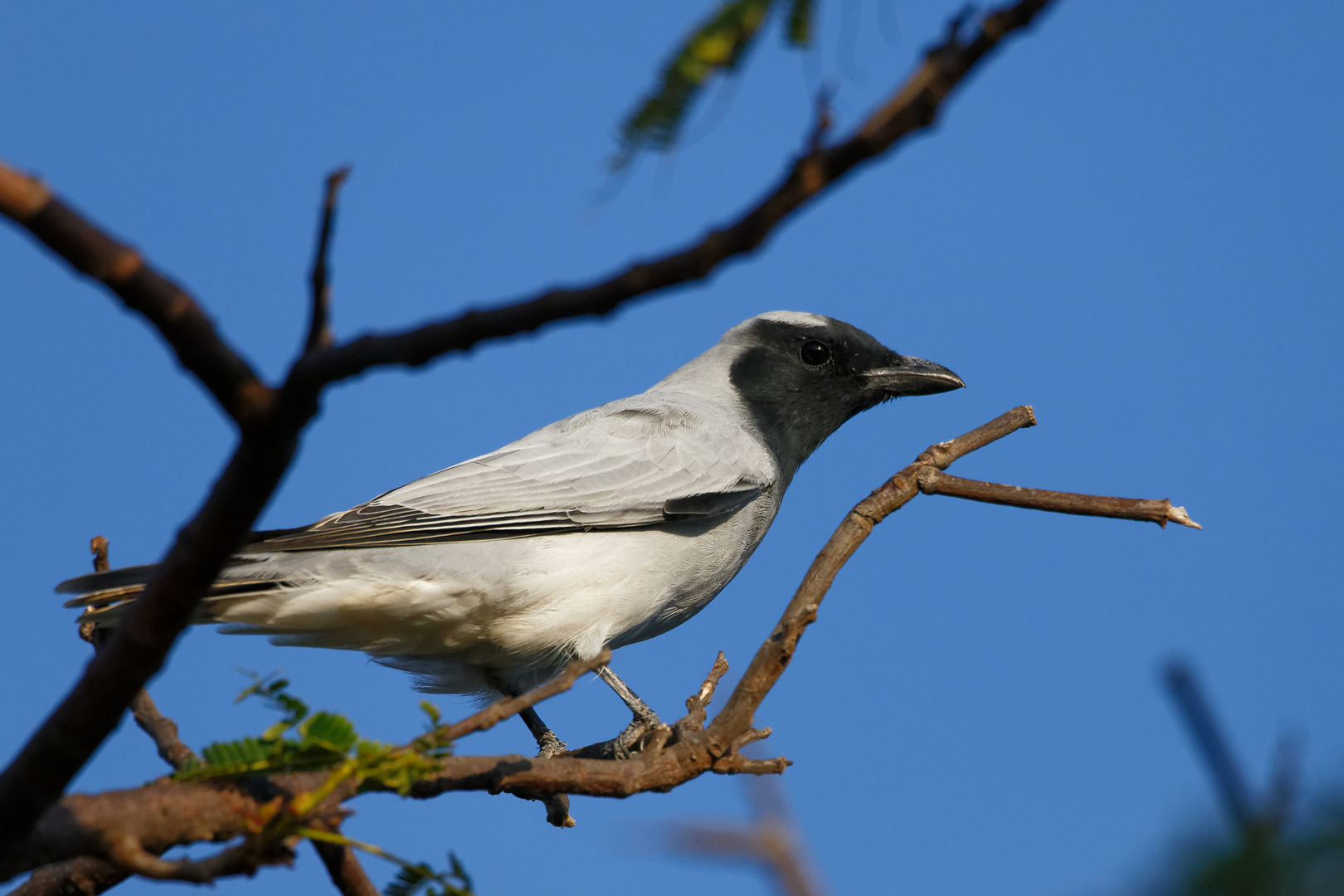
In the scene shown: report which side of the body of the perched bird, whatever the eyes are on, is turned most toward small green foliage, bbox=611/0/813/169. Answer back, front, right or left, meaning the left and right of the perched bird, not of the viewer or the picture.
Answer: right

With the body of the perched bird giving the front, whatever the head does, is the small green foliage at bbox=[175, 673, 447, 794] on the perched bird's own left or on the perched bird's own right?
on the perched bird's own right

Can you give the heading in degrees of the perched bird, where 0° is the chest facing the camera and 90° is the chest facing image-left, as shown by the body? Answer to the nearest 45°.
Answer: approximately 270°

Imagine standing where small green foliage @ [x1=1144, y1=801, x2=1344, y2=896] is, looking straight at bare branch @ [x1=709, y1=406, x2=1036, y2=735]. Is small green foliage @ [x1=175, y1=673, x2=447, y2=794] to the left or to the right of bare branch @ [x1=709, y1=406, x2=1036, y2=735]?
left
